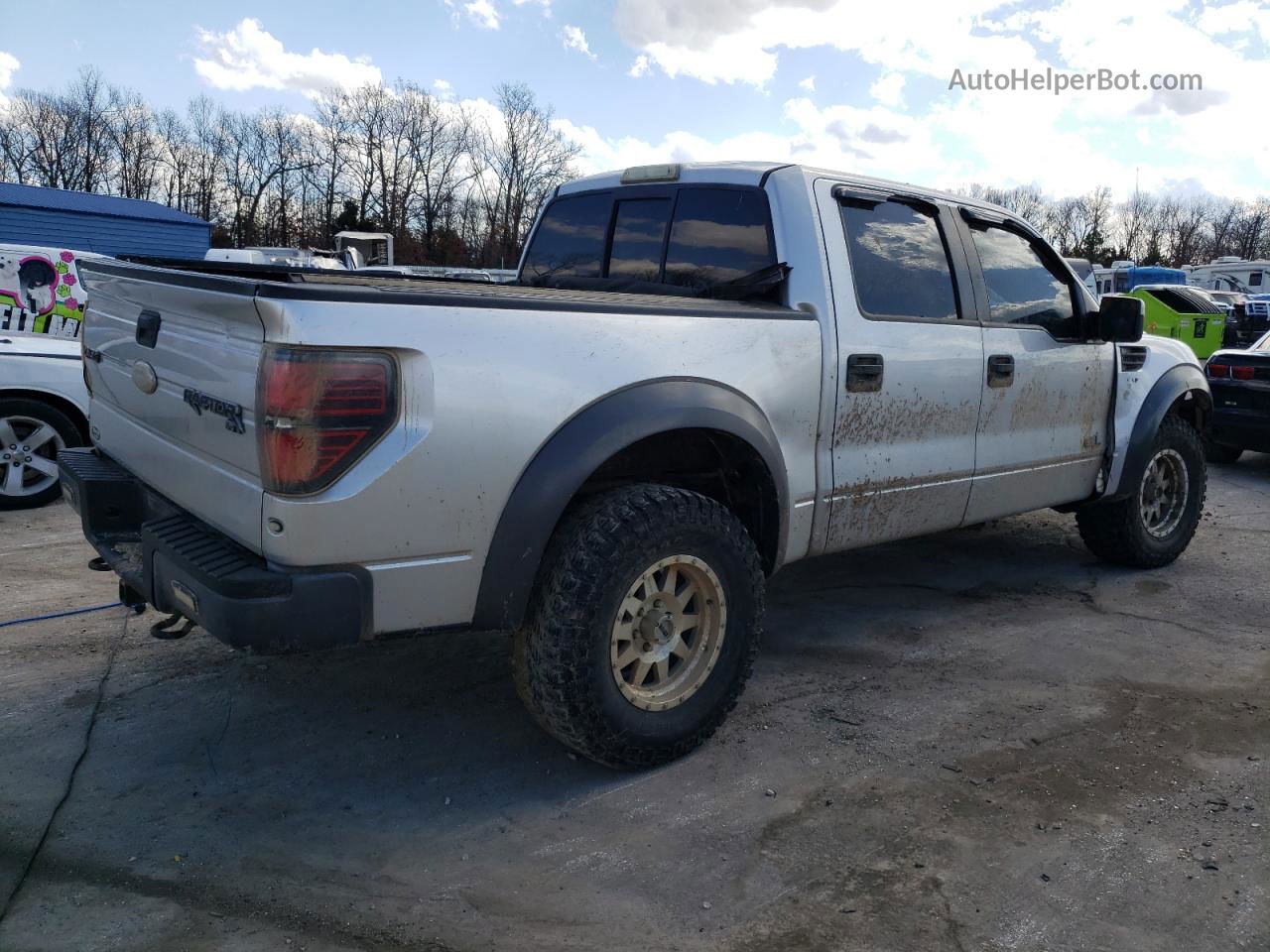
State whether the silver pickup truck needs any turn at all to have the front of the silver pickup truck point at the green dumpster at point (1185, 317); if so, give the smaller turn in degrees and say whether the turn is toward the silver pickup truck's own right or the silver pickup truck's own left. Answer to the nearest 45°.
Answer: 0° — it already faces it

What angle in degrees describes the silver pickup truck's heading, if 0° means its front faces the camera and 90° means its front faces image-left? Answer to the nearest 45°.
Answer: approximately 225°

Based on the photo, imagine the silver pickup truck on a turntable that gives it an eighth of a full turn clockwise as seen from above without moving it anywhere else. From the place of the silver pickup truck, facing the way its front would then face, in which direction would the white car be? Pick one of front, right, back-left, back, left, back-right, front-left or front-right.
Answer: back-left

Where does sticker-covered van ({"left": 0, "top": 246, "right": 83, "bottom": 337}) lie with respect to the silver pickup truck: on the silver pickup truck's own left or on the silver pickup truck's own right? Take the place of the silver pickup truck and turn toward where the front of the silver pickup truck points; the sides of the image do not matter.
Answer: on the silver pickup truck's own left

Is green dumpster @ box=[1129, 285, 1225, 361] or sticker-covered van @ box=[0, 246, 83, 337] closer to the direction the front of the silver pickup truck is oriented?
the green dumpster
